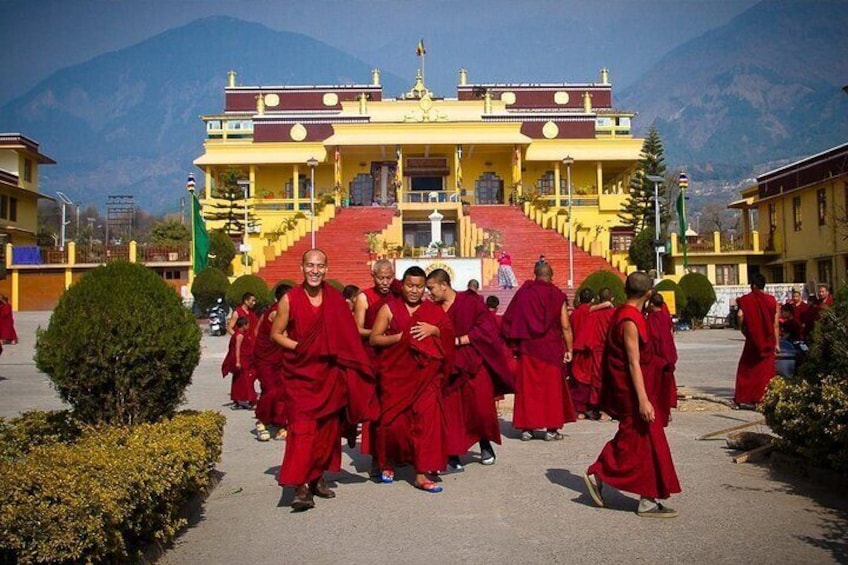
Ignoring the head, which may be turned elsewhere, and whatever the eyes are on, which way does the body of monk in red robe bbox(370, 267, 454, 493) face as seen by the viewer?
toward the camera

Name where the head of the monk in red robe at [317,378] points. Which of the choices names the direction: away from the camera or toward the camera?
toward the camera

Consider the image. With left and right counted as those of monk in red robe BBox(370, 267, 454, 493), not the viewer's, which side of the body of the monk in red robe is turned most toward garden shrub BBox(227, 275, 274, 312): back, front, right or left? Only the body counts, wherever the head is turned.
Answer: back

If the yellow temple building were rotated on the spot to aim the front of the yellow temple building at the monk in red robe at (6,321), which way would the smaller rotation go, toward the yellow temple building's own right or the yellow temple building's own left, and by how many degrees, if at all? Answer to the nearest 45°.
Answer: approximately 45° to the yellow temple building's own right

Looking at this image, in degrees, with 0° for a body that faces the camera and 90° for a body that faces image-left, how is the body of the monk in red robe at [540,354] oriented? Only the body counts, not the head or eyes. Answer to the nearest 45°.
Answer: approximately 180°

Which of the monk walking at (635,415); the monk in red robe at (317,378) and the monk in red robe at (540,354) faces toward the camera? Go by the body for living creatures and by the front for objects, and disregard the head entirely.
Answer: the monk in red robe at (317,378)

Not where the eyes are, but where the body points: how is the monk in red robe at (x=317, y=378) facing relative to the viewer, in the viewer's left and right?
facing the viewer

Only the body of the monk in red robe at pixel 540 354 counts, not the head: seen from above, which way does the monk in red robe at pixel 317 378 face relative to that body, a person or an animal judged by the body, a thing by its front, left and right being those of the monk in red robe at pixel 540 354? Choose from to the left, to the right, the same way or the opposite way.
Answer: the opposite way

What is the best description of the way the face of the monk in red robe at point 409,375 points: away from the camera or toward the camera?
toward the camera

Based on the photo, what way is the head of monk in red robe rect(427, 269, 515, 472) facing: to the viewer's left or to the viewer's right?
to the viewer's left

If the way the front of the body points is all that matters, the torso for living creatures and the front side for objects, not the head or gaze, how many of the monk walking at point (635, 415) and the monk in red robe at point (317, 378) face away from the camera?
0
